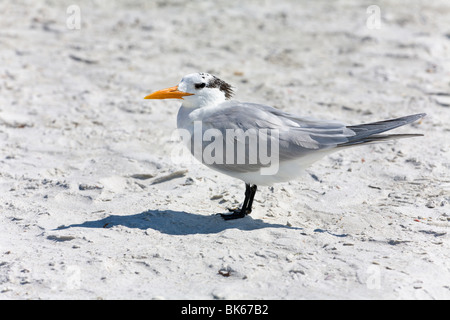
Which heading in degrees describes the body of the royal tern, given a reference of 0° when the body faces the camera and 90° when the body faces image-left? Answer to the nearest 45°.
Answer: approximately 90°
